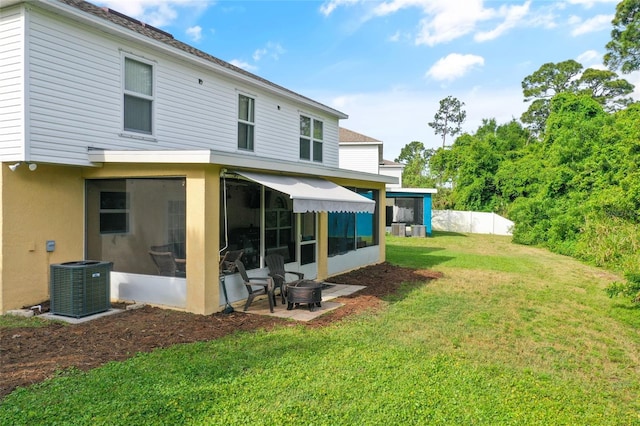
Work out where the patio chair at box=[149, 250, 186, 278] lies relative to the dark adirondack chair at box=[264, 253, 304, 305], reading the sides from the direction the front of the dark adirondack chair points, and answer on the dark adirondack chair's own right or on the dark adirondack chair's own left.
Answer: on the dark adirondack chair's own right

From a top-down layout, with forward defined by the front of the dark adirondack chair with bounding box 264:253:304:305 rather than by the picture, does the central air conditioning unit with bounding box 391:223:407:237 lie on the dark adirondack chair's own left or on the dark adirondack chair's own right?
on the dark adirondack chair's own left

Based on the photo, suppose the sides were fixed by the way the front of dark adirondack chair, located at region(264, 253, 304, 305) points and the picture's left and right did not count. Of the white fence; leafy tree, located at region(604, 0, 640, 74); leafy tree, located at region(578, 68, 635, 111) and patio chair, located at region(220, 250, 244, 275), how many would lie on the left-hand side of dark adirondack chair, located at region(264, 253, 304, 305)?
3

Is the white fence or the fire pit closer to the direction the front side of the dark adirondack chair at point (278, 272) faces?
the fire pit

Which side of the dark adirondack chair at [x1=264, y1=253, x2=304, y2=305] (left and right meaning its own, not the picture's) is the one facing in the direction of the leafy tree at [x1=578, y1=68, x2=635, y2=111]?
left

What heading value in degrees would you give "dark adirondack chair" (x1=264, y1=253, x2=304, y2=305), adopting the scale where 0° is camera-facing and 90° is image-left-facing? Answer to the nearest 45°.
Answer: approximately 315°

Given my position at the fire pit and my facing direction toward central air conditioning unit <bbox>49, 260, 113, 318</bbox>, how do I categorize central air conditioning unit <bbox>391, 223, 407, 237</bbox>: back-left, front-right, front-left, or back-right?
back-right
